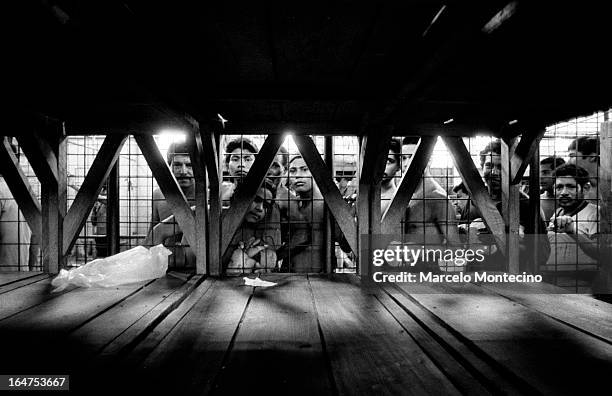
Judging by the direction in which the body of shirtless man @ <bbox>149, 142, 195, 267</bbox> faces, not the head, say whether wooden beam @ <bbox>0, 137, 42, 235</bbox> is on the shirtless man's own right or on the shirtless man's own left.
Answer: on the shirtless man's own right

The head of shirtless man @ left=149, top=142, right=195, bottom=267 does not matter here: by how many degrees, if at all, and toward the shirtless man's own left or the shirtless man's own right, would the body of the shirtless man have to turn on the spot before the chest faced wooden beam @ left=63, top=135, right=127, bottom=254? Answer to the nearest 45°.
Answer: approximately 45° to the shirtless man's own right

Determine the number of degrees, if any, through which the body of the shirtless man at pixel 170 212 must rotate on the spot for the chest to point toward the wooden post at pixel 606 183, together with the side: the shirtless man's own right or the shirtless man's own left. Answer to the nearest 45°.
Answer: approximately 45° to the shirtless man's own left

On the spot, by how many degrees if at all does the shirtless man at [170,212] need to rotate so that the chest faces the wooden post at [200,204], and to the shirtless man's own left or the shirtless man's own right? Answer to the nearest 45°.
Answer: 0° — they already face it

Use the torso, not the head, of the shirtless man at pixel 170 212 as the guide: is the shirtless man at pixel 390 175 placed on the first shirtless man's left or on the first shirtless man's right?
on the first shirtless man's left

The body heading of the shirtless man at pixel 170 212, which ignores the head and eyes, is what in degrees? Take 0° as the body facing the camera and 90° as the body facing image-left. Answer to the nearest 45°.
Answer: approximately 0°

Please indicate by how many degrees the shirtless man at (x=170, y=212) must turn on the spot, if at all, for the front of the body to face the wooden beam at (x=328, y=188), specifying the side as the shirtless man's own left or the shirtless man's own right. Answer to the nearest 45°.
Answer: approximately 45° to the shirtless man's own left

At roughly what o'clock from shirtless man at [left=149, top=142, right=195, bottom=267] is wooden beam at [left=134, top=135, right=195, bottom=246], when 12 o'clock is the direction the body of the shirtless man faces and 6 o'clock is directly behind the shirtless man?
The wooden beam is roughly at 12 o'clock from the shirtless man.

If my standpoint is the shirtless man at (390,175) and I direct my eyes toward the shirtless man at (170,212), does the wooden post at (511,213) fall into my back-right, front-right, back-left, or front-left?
back-left
